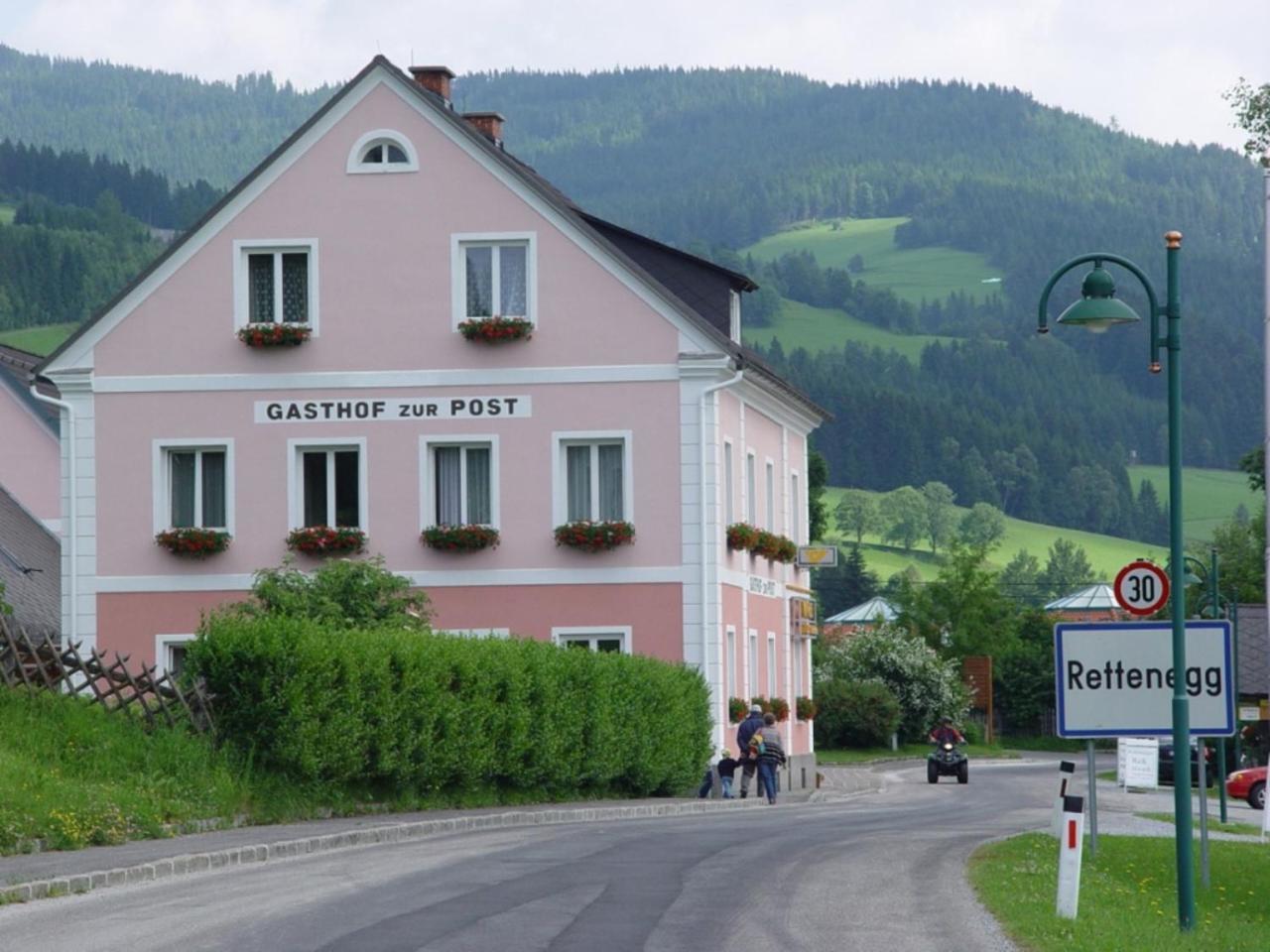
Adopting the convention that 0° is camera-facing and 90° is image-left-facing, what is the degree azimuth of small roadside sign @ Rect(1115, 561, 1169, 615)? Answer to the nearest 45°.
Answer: approximately 0°

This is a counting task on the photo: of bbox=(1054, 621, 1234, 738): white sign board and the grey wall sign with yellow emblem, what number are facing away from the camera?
0

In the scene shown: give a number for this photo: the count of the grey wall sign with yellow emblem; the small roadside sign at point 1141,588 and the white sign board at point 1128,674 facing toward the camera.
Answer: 3

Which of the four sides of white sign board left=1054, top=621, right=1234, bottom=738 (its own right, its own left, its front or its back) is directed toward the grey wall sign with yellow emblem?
back

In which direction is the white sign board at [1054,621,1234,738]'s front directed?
toward the camera

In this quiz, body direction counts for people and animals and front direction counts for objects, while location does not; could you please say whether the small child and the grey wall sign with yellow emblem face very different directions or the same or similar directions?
very different directions

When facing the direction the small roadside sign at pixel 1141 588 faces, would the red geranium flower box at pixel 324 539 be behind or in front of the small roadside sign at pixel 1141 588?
behind

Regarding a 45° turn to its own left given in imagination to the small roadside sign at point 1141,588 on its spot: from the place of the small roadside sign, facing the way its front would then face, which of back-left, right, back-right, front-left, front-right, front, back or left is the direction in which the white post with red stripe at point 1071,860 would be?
front-right

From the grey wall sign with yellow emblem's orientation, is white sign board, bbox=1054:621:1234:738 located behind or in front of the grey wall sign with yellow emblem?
in front

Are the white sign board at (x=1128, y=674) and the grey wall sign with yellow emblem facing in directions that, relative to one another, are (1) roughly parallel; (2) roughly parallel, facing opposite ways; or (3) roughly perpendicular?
roughly parallel

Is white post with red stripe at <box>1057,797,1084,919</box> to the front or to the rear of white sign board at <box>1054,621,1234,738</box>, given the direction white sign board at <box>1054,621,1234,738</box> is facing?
to the front

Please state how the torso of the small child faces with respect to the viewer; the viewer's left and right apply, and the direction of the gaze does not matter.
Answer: facing away from the viewer

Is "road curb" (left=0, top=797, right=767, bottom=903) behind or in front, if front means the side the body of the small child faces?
behind

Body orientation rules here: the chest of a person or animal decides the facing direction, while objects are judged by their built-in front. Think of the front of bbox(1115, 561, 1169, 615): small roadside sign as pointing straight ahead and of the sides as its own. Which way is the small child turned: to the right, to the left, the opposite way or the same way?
the opposite way

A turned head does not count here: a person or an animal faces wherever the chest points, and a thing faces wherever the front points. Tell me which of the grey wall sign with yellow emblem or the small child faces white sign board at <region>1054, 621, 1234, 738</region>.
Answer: the grey wall sign with yellow emblem
